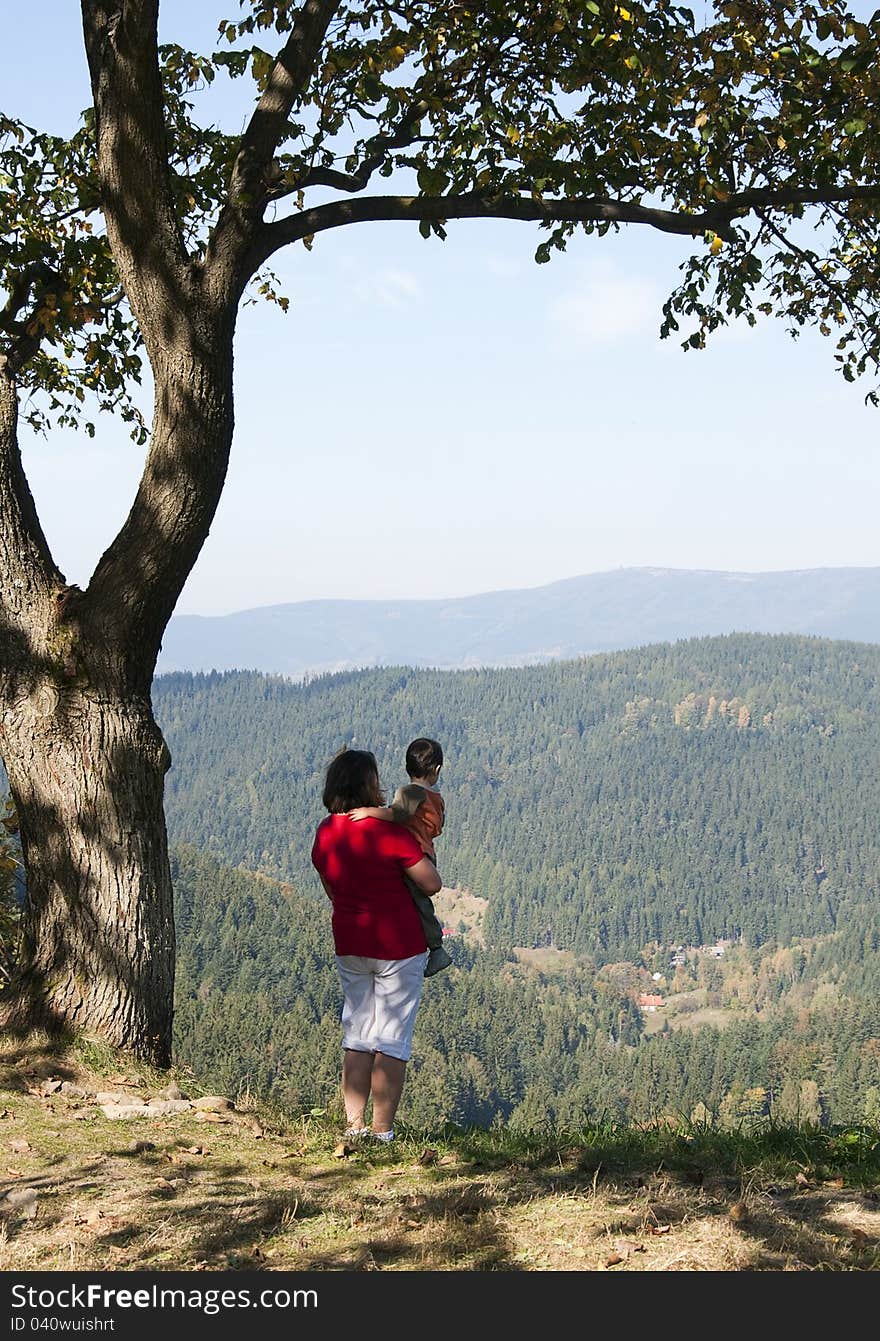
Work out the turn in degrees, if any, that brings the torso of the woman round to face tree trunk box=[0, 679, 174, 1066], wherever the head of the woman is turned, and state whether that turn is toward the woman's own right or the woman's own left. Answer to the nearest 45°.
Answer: approximately 90° to the woman's own left

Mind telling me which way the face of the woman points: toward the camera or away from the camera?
away from the camera

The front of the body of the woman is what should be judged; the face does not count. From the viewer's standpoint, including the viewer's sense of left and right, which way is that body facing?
facing away from the viewer and to the right of the viewer
